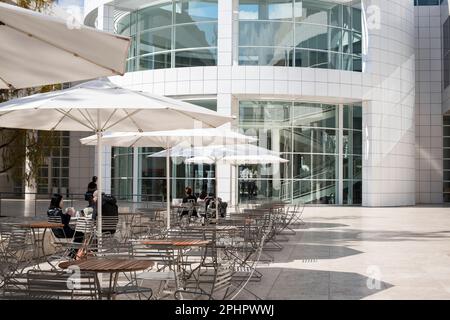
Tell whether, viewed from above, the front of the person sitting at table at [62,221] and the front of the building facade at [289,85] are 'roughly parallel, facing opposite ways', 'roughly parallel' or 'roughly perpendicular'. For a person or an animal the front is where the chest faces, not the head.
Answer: roughly perpendicular

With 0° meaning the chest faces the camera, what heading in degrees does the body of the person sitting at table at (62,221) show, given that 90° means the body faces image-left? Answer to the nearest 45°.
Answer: approximately 270°

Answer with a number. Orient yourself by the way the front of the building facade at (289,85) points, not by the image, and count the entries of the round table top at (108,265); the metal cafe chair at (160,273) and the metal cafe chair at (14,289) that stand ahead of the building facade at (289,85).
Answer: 3

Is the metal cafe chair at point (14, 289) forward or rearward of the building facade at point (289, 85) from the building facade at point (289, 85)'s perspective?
forward

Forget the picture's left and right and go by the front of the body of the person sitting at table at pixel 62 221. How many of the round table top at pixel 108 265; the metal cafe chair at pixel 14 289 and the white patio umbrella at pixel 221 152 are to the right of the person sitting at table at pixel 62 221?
2

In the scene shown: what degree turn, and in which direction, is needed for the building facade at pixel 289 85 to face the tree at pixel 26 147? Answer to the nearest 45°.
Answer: approximately 45° to its right

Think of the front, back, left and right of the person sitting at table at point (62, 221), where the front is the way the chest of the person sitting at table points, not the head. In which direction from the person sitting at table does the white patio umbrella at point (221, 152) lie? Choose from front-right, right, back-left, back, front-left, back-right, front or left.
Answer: front-left

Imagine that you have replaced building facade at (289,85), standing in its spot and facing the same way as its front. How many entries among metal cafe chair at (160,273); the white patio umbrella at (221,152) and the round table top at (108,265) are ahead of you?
3

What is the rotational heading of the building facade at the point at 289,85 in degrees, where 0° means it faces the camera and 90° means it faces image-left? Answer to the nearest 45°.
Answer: approximately 0°

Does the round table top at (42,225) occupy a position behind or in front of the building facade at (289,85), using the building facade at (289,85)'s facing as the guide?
in front

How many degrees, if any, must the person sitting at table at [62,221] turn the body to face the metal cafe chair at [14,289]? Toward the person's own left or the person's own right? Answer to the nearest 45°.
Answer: approximately 90° to the person's own right

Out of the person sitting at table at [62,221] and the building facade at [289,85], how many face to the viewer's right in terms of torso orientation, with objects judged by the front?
1

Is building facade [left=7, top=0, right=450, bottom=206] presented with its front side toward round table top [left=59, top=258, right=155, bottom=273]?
yes

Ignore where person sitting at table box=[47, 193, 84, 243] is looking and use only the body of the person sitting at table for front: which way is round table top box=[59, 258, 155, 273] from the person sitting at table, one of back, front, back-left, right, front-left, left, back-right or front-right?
right
